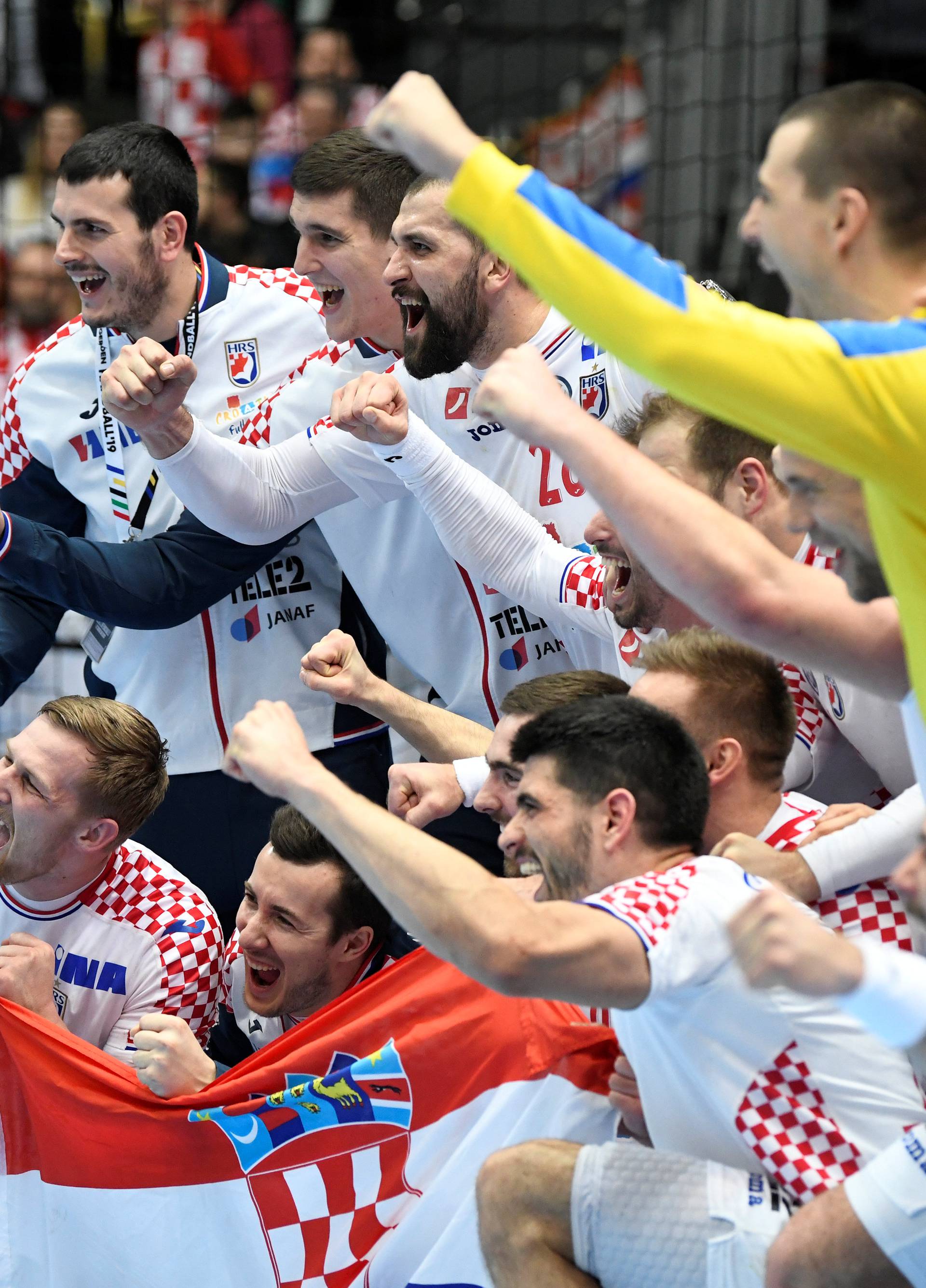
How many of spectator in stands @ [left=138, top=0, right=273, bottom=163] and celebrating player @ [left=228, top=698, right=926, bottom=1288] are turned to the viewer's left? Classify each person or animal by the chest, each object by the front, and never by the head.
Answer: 1

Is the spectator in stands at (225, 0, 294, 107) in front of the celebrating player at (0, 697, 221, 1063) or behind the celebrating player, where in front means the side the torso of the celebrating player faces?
behind

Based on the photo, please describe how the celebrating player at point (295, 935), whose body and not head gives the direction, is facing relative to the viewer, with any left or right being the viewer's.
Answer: facing the viewer and to the left of the viewer

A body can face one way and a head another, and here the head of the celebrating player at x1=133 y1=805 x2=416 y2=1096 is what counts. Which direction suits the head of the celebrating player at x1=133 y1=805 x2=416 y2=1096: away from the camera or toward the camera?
toward the camera

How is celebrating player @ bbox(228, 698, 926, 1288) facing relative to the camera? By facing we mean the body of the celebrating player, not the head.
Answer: to the viewer's left

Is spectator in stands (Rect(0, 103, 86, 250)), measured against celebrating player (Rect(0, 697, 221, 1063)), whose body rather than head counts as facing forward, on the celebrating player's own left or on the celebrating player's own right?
on the celebrating player's own right

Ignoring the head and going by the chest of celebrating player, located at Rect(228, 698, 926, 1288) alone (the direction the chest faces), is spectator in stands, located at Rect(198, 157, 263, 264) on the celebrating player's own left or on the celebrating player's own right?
on the celebrating player's own right

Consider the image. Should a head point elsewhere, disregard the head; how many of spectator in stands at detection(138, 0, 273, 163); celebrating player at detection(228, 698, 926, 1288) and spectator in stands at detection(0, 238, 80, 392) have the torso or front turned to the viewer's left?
1

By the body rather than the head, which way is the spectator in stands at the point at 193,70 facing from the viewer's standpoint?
toward the camera

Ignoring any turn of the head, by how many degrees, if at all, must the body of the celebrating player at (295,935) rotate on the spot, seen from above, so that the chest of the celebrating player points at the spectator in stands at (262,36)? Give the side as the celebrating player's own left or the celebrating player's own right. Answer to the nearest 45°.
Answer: approximately 135° to the celebrating player's own right

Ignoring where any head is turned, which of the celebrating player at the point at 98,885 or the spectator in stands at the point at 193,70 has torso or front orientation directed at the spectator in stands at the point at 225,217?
the spectator in stands at the point at 193,70

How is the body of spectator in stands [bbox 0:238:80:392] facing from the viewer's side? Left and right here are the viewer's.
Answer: facing the viewer
